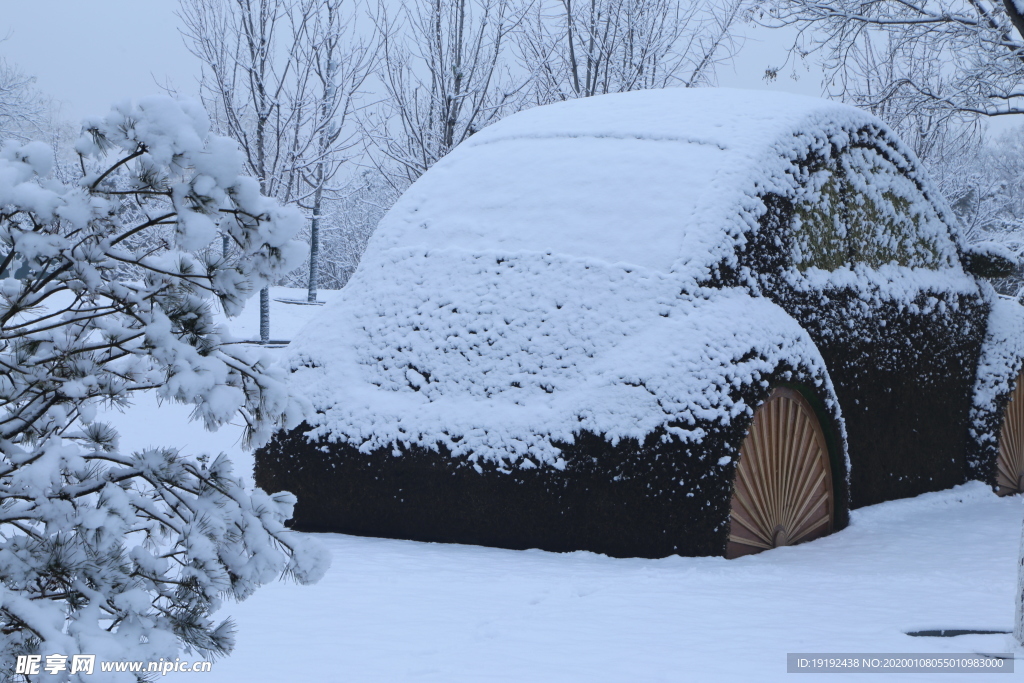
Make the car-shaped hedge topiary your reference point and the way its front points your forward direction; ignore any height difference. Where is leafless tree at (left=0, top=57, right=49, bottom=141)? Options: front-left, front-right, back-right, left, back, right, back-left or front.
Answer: left

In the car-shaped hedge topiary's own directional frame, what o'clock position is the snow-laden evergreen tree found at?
The snow-laden evergreen tree is roughly at 5 o'clock from the car-shaped hedge topiary.

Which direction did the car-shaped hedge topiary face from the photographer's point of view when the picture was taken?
facing away from the viewer and to the right of the viewer

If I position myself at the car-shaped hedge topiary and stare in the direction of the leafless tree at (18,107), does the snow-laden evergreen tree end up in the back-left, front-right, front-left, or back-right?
back-left

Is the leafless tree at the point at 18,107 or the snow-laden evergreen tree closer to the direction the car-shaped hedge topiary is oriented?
the leafless tree
